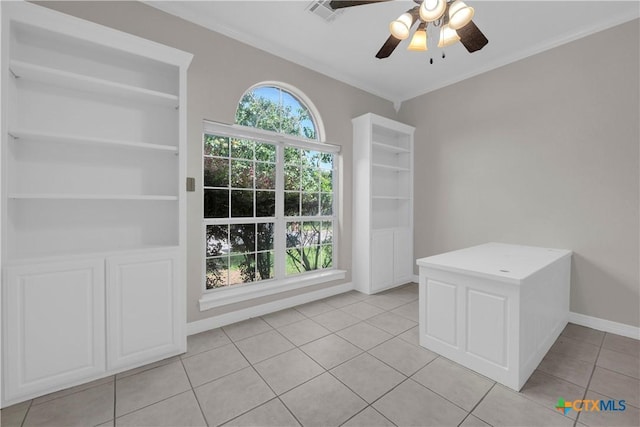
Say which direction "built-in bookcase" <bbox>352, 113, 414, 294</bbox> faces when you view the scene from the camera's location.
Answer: facing the viewer and to the right of the viewer

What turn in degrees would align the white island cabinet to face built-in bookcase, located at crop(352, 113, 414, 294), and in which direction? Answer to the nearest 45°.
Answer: approximately 90° to its right

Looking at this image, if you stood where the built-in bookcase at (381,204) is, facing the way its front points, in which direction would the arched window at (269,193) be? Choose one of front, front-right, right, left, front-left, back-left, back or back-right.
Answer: right

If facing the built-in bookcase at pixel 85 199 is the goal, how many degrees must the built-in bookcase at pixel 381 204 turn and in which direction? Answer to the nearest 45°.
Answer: approximately 90° to its right

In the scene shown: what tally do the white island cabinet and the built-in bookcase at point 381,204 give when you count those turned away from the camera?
0

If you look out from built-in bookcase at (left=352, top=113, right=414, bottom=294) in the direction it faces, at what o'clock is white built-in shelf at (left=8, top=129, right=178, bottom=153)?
The white built-in shelf is roughly at 3 o'clock from the built-in bookcase.

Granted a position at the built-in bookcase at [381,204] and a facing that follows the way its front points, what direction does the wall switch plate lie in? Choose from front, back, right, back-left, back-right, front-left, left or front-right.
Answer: right

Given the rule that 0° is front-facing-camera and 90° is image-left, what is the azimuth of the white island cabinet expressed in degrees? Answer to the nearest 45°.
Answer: approximately 45°
